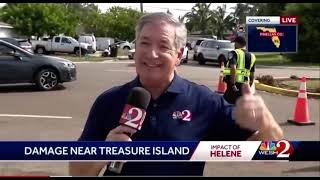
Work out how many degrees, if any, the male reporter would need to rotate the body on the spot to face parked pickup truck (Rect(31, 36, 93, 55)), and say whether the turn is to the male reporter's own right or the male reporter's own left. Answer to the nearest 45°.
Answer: approximately 180°

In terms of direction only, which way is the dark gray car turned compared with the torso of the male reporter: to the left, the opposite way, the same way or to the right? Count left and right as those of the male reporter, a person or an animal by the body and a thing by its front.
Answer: to the left

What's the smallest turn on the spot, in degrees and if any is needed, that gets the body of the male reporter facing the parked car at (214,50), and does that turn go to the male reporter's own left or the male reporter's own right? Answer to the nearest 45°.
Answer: approximately 180°

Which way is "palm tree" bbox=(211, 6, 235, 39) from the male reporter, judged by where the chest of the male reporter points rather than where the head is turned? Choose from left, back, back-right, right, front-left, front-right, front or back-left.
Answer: back

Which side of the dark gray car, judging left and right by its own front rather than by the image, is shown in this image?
right

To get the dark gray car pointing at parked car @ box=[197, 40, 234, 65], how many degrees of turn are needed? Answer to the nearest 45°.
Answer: approximately 45° to its left

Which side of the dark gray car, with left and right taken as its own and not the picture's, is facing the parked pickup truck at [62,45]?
left
